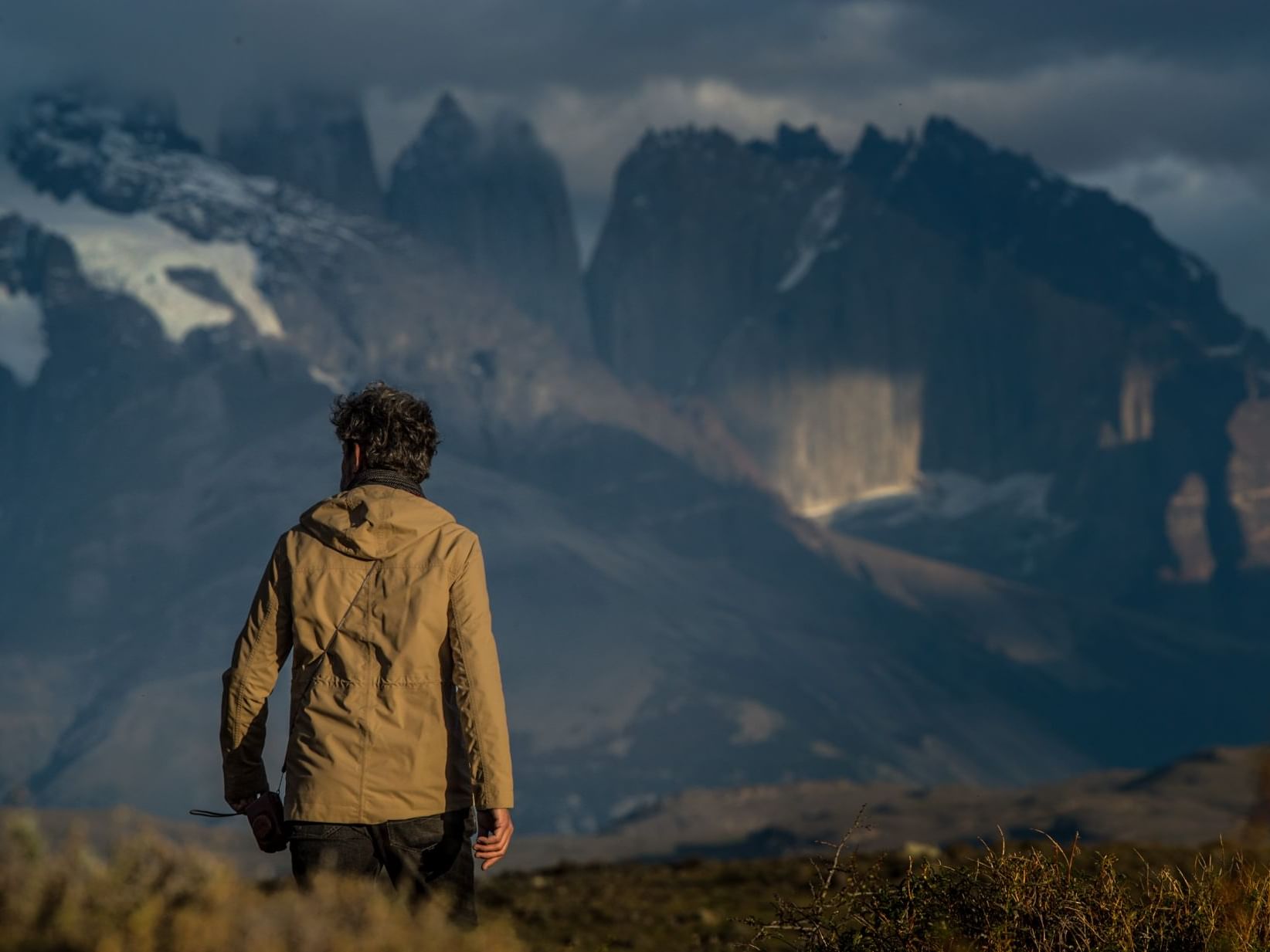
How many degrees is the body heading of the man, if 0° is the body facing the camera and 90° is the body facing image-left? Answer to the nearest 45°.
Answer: approximately 180°
